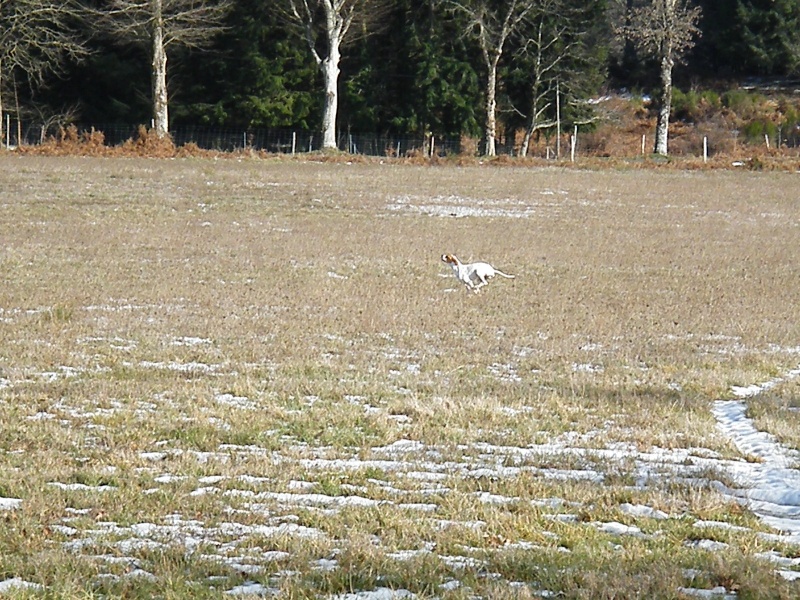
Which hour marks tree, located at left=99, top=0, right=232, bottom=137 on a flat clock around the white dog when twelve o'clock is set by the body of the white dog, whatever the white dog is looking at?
The tree is roughly at 2 o'clock from the white dog.

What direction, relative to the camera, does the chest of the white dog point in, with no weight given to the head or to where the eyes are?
to the viewer's left
